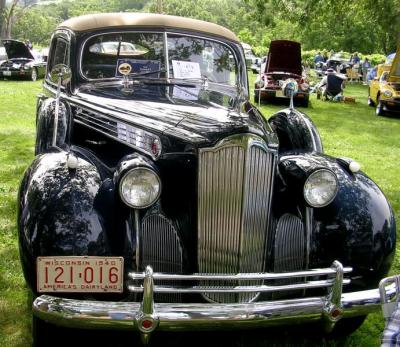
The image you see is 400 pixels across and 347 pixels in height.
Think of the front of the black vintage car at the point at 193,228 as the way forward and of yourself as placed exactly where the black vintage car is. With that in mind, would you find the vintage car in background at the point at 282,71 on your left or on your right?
on your left

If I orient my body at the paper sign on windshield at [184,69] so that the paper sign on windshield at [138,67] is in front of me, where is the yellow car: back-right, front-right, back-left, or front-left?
back-right

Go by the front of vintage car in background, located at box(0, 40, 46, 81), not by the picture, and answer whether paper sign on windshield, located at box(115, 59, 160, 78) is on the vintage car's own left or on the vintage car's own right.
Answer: on the vintage car's own left

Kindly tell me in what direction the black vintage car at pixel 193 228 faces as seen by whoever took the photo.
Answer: facing the viewer and to the right of the viewer

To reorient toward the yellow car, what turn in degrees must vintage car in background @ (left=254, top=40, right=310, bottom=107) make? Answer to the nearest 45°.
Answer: approximately 90° to its left

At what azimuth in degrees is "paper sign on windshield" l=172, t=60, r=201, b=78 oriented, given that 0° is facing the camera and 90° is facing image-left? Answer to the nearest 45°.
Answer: approximately 0°

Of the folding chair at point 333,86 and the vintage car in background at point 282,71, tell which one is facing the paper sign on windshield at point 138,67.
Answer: the vintage car in background

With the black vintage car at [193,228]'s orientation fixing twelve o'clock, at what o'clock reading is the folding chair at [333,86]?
The folding chair is roughly at 8 o'clock from the black vintage car.

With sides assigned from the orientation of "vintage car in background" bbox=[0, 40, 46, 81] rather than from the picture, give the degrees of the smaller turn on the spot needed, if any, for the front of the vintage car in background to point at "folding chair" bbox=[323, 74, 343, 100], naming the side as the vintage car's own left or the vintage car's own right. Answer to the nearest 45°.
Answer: approximately 90° to the vintage car's own left
